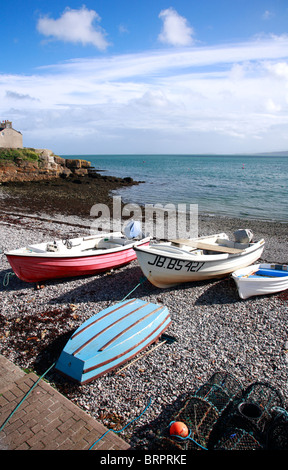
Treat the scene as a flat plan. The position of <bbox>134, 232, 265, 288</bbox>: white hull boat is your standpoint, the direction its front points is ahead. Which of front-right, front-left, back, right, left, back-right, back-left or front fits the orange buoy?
front-left

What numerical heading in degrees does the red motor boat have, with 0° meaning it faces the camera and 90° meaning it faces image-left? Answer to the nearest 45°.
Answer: approximately 45°

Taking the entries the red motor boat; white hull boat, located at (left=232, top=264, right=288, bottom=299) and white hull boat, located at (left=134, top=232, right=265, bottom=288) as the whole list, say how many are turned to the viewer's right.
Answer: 0

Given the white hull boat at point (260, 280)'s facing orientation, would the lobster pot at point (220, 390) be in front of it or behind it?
in front

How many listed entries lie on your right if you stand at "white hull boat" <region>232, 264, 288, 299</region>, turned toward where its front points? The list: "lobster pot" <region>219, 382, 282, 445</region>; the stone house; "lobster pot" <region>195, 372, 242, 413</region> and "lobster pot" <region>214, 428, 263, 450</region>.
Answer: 1

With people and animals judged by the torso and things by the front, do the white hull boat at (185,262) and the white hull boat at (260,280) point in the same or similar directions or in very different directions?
same or similar directions

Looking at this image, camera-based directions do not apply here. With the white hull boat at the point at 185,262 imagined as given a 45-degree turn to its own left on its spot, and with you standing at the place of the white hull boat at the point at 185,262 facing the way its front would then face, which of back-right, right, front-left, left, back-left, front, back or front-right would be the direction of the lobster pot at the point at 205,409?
front

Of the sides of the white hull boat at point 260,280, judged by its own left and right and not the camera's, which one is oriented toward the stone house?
right

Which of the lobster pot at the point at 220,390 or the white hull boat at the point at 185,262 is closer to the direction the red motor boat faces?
the lobster pot

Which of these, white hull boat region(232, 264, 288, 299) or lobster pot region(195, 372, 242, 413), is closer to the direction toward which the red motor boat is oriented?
the lobster pot

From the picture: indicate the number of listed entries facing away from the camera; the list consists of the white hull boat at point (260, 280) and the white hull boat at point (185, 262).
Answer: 0

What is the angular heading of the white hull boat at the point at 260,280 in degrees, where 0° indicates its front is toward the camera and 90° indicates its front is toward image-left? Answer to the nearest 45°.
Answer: approximately 45°
